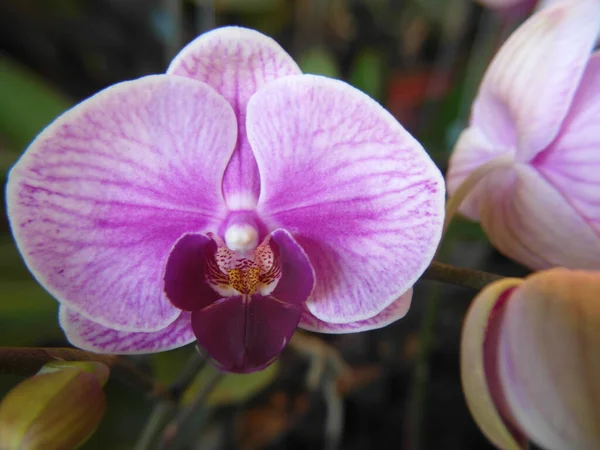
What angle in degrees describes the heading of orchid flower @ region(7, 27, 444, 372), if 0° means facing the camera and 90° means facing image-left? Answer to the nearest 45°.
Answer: approximately 0°
